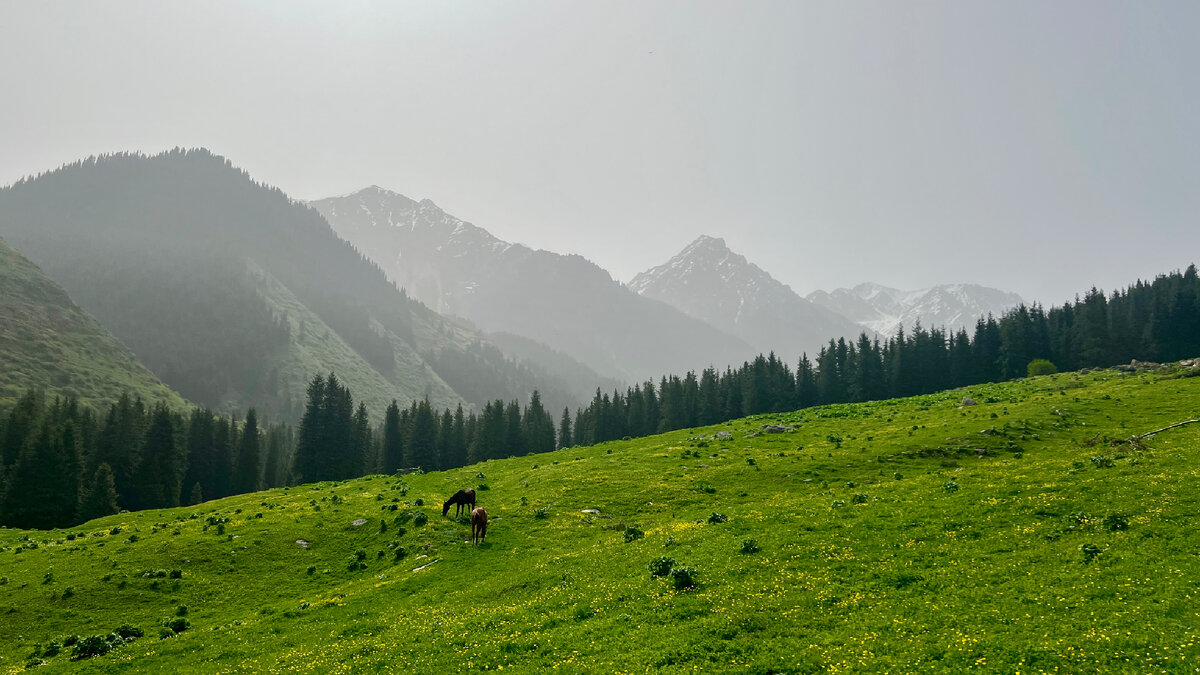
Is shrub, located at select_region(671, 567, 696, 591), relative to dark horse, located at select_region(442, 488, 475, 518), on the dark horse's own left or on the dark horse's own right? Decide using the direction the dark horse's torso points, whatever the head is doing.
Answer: on the dark horse's own left

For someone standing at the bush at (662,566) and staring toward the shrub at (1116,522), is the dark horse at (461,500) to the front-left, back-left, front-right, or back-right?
back-left

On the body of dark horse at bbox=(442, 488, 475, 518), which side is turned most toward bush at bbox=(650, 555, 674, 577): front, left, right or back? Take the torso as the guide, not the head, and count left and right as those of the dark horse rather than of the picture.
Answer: left

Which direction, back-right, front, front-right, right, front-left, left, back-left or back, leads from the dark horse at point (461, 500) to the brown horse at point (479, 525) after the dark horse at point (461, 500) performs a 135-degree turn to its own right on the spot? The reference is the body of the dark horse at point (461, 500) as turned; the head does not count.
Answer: back-right

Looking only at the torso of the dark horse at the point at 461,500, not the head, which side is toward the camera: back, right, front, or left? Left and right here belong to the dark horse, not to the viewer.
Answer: left

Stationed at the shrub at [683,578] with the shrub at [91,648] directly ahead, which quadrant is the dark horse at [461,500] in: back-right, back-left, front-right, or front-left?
front-right
